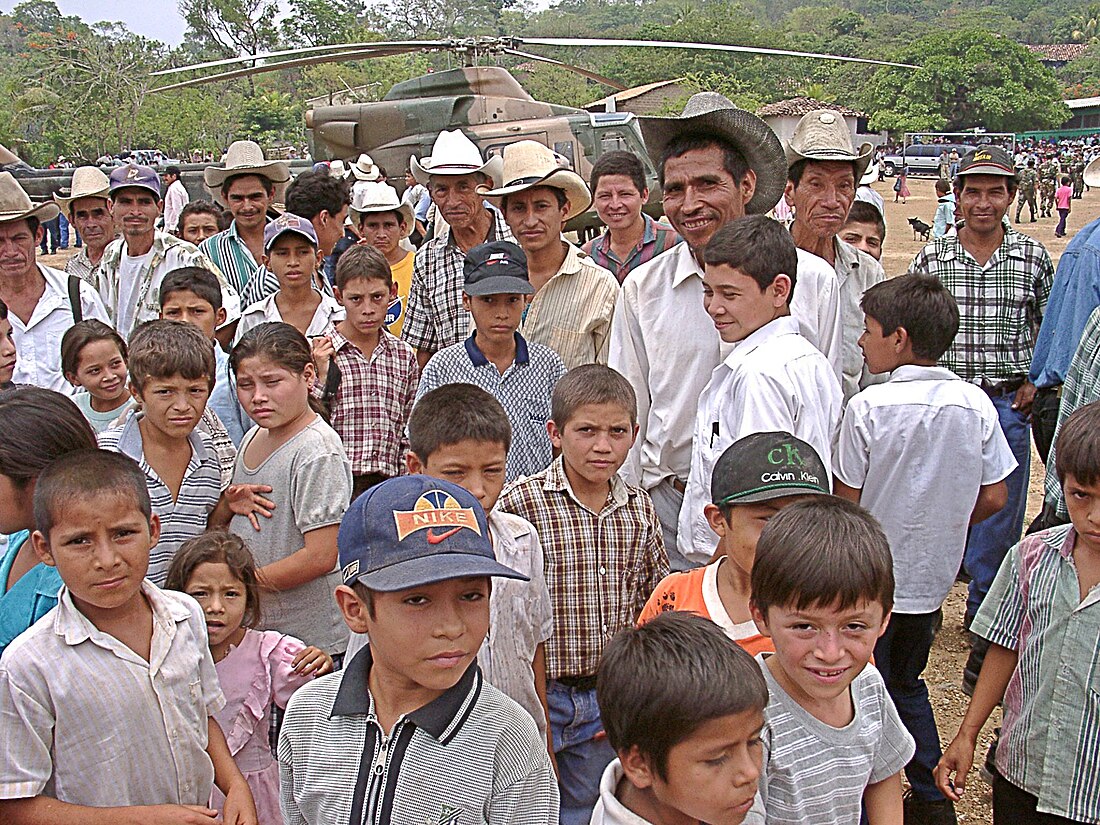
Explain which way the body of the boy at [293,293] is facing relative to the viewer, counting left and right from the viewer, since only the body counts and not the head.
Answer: facing the viewer

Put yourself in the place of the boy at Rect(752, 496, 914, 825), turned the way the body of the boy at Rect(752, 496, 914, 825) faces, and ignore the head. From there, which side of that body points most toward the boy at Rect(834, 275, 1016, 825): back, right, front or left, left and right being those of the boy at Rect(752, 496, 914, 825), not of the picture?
back

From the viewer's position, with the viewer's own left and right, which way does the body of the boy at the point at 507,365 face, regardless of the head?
facing the viewer

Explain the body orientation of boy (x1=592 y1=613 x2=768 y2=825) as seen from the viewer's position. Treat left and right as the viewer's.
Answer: facing the viewer and to the right of the viewer

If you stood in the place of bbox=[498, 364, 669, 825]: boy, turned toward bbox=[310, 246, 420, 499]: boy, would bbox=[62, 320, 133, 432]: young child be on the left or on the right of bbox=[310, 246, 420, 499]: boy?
left

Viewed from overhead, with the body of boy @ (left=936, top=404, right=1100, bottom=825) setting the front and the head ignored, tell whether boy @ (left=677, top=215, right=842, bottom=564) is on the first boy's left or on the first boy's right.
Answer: on the first boy's right

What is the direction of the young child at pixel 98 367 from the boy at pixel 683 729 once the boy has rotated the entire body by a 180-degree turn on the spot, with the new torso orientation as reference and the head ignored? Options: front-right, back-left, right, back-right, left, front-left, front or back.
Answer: front

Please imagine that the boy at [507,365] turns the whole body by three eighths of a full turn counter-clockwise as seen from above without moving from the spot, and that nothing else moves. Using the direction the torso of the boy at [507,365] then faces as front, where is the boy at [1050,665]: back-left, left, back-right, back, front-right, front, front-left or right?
right

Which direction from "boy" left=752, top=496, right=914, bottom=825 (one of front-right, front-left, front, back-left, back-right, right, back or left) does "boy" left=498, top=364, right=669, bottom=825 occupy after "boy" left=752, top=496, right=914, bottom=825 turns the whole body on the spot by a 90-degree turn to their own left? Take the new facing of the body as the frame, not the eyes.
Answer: back-left

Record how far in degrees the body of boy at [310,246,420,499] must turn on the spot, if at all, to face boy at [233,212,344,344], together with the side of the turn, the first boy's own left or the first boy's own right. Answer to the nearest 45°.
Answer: approximately 135° to the first boy's own right
